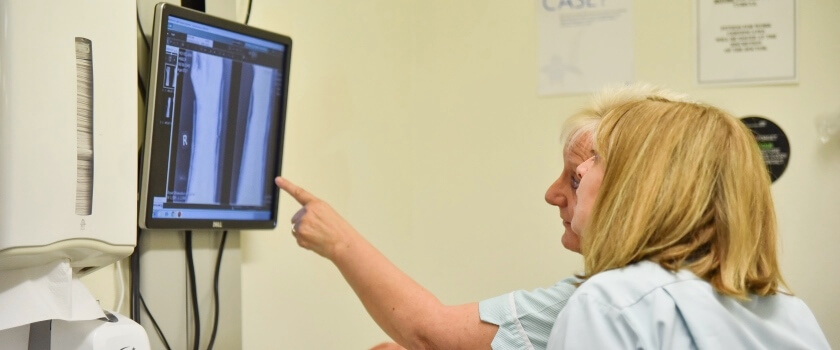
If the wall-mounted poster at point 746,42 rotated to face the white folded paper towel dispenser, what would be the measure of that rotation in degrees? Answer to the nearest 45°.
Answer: approximately 45° to its right

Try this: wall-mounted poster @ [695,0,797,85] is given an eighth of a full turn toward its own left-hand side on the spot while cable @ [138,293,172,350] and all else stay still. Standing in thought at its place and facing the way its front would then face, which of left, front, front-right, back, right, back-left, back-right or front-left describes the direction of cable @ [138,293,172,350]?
right

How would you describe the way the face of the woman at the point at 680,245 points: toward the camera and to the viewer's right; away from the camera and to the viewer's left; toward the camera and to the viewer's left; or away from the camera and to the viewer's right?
away from the camera and to the viewer's left

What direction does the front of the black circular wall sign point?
toward the camera

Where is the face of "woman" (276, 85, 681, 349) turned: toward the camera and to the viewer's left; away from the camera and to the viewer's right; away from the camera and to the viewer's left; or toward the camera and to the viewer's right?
away from the camera and to the viewer's left

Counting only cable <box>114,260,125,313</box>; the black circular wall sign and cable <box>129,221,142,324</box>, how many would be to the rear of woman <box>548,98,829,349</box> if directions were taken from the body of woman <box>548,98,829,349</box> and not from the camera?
0

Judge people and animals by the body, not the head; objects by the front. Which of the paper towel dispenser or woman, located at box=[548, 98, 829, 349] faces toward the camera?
the paper towel dispenser

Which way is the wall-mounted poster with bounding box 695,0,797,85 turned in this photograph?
toward the camera

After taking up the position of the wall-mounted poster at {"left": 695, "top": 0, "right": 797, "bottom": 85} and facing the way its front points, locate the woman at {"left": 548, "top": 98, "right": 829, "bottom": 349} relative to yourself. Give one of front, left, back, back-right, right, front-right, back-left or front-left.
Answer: front

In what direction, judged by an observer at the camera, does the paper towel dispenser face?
facing the viewer

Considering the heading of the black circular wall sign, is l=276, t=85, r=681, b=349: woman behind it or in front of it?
in front

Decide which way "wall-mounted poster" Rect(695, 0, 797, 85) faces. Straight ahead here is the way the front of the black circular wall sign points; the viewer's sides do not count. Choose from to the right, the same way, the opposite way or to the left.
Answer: the same way
